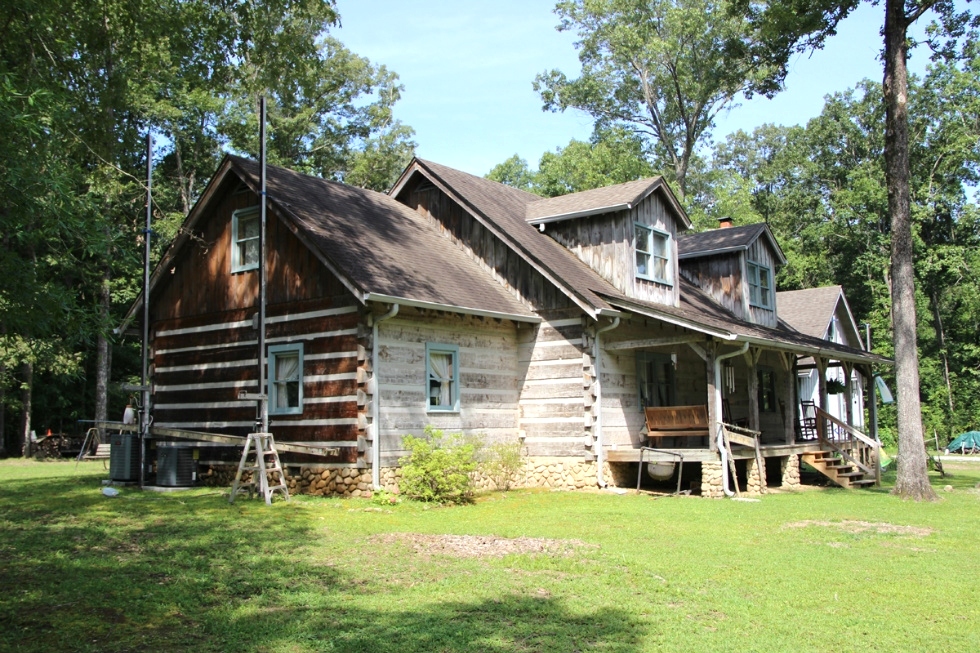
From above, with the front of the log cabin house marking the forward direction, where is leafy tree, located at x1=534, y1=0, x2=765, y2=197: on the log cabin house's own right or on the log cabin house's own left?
on the log cabin house's own left

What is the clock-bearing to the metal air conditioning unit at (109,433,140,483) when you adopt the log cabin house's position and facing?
The metal air conditioning unit is roughly at 4 o'clock from the log cabin house.

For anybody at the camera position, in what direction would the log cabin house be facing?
facing the viewer and to the right of the viewer

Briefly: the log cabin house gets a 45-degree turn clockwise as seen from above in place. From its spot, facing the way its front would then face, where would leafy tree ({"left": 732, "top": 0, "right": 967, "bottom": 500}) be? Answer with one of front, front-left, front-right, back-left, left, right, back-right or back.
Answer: left

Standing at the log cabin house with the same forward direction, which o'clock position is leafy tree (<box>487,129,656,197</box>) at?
The leafy tree is roughly at 8 o'clock from the log cabin house.

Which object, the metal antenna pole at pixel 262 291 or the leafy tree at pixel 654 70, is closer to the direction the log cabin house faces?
the metal antenna pole

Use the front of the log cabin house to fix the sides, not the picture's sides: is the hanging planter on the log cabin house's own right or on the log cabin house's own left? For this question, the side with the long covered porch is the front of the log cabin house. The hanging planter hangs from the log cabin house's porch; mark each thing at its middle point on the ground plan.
on the log cabin house's own left

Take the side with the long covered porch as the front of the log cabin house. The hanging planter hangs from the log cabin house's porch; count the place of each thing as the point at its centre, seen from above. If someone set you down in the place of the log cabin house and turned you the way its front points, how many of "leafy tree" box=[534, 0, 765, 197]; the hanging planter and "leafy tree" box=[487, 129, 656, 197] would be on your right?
0

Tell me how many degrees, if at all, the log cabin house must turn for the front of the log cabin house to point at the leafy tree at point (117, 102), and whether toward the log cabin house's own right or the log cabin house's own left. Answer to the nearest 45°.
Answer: approximately 90° to the log cabin house's own right

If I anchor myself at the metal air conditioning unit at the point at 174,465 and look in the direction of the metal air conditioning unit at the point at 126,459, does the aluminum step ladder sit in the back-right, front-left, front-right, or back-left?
back-left

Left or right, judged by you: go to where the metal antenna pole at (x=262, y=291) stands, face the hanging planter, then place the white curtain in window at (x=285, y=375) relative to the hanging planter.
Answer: left
